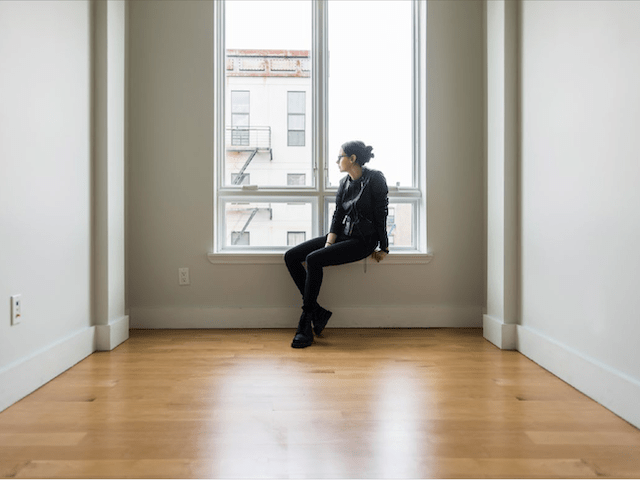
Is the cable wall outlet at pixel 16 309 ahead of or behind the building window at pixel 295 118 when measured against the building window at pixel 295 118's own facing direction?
ahead

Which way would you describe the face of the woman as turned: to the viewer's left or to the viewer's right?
to the viewer's left

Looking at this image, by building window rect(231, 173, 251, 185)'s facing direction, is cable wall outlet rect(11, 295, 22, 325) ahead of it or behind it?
ahead
